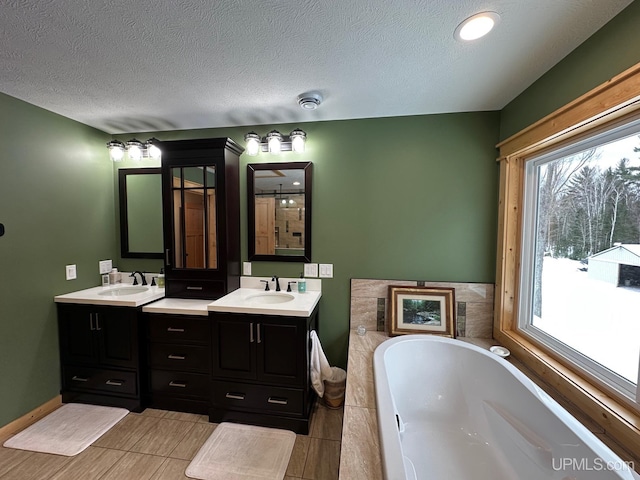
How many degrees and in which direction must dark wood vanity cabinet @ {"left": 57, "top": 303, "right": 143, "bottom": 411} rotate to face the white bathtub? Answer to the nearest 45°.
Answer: approximately 90° to its left

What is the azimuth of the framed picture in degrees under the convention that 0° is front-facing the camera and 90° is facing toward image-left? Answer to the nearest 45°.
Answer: approximately 0°

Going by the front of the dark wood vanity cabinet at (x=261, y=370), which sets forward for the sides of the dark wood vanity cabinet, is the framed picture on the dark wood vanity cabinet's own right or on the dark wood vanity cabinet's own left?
on the dark wood vanity cabinet's own left

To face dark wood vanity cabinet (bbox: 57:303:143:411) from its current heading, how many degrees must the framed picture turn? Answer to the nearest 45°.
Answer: approximately 45° to its right

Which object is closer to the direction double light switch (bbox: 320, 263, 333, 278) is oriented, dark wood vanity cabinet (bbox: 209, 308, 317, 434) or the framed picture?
the dark wood vanity cabinet

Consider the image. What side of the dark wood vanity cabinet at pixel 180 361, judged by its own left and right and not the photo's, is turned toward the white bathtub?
left

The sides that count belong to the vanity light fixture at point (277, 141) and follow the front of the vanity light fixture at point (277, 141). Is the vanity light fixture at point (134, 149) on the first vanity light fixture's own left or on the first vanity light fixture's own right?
on the first vanity light fixture's own right

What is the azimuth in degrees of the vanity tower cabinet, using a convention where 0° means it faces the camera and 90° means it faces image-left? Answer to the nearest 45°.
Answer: approximately 45°

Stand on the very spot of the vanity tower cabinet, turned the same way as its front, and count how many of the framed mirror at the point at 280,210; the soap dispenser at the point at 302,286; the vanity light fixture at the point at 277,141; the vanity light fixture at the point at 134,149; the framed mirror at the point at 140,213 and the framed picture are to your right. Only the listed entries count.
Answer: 2

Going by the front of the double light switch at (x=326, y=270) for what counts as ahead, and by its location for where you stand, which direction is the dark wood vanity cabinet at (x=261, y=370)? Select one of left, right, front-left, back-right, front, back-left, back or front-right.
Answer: front-right

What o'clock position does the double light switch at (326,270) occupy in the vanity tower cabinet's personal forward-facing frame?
The double light switch is roughly at 8 o'clock from the vanity tower cabinet.
